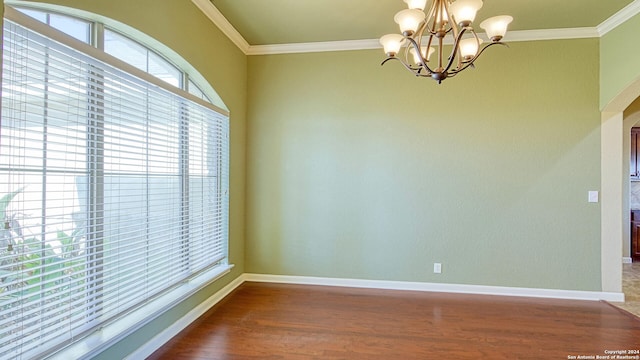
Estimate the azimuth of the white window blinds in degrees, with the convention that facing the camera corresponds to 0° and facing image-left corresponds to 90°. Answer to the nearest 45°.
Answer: approximately 315°

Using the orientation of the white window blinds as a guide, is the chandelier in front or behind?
in front

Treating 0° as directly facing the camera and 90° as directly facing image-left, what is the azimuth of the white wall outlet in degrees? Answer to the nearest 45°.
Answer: approximately 0°

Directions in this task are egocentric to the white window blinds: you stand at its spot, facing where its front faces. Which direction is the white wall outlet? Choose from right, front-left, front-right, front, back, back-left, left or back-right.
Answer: front-left

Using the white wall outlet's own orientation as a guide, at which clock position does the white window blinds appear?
The white window blinds is roughly at 1 o'clock from the white wall outlet.

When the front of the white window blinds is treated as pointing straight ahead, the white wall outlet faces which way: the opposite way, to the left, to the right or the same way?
to the right
